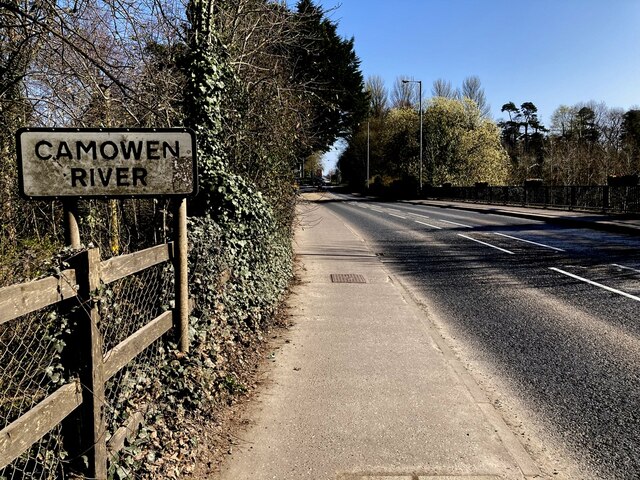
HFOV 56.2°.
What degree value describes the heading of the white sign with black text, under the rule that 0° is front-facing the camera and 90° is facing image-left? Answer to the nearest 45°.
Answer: approximately 0°

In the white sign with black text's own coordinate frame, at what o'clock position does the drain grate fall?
The drain grate is roughly at 7 o'clock from the white sign with black text.
